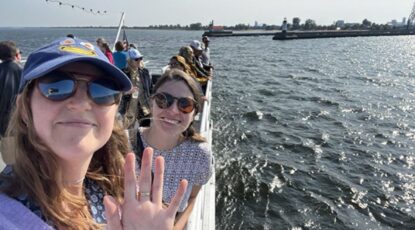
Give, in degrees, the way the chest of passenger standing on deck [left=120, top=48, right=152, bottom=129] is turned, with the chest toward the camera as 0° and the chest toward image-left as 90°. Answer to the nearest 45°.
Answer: approximately 315°

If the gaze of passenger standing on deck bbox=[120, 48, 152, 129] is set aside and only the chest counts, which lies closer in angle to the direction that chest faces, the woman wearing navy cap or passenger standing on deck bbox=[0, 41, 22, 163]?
the woman wearing navy cap

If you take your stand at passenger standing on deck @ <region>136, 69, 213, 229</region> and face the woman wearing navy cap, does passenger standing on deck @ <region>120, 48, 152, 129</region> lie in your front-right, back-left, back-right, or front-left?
back-right

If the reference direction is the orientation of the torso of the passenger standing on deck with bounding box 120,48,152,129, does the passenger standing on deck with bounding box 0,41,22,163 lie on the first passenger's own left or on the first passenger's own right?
on the first passenger's own right
